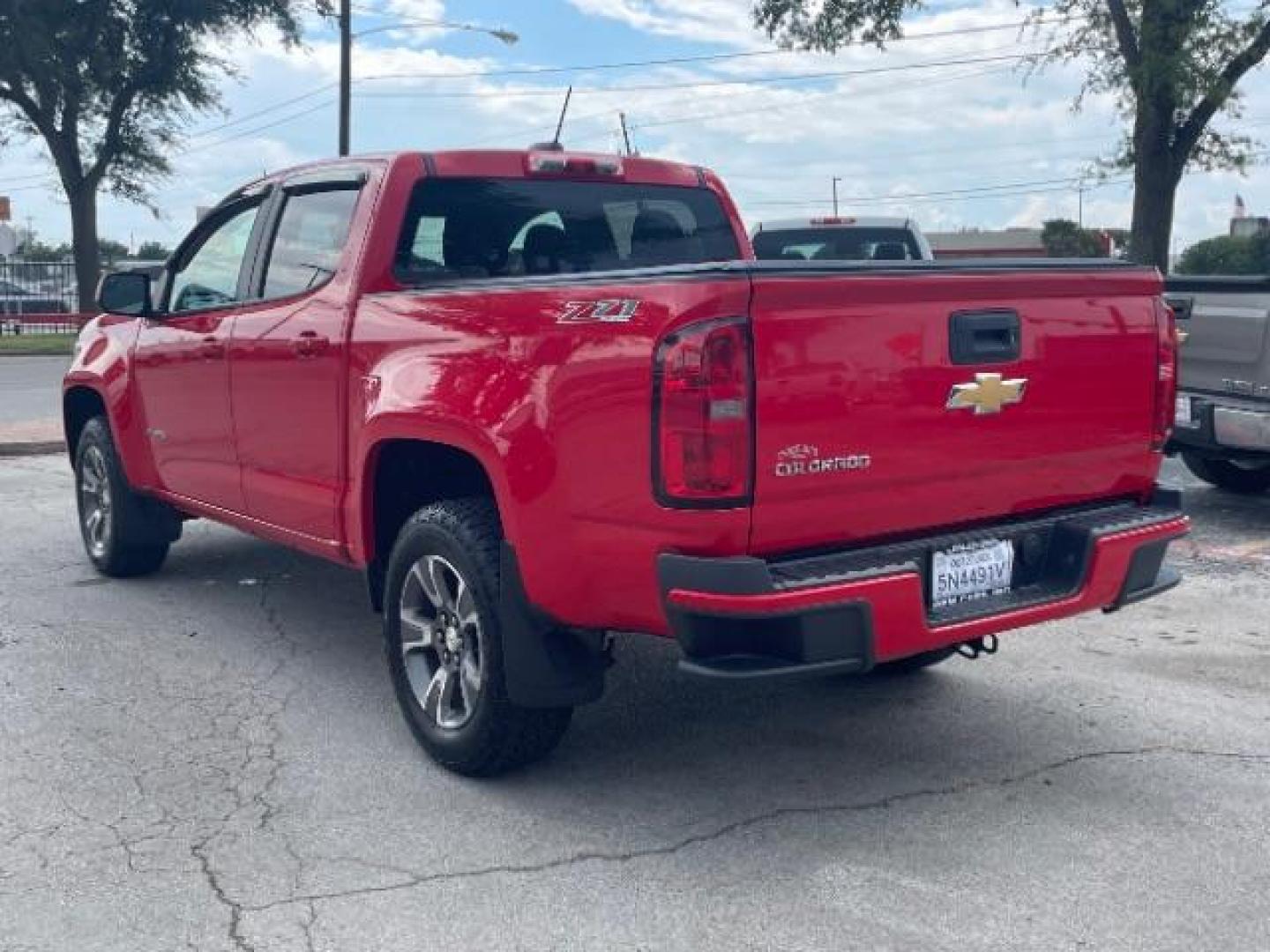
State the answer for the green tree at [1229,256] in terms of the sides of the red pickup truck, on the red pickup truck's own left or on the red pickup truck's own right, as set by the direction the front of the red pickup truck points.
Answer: on the red pickup truck's own right

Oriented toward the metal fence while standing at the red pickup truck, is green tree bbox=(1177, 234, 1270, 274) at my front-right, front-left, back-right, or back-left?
front-right

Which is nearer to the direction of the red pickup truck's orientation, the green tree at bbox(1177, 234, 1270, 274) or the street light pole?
the street light pole

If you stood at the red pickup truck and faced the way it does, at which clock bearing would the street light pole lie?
The street light pole is roughly at 1 o'clock from the red pickup truck.

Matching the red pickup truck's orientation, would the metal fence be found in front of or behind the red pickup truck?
in front

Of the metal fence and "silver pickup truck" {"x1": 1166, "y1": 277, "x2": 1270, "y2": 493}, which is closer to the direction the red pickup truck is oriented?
the metal fence

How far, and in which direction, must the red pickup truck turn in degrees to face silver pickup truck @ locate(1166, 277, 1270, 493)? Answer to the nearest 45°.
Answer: approximately 90° to its right

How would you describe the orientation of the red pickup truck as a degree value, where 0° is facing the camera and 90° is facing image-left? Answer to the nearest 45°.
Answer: approximately 135°

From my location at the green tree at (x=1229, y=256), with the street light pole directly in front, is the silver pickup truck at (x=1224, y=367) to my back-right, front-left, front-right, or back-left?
front-left
